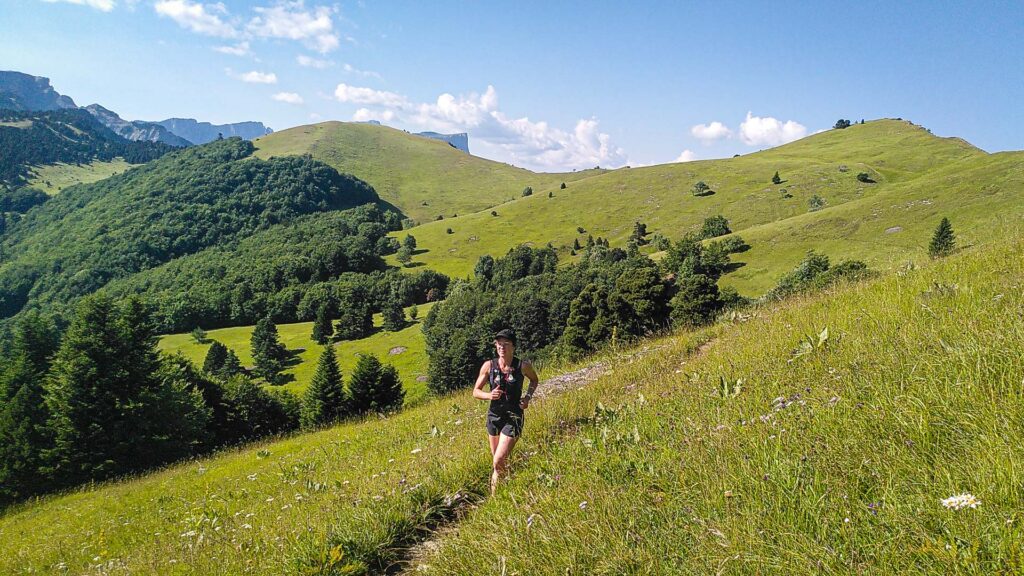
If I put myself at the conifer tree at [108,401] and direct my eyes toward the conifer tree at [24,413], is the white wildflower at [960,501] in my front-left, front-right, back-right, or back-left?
back-left

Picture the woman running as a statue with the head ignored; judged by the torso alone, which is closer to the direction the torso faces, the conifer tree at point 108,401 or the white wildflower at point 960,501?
the white wildflower

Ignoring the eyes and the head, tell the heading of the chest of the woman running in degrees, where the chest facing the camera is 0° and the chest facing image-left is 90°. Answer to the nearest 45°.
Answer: approximately 0°

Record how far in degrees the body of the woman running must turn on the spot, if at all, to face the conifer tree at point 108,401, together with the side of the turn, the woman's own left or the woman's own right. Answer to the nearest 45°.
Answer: approximately 135° to the woman's own right

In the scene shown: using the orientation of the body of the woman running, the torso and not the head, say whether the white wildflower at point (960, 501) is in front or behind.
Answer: in front

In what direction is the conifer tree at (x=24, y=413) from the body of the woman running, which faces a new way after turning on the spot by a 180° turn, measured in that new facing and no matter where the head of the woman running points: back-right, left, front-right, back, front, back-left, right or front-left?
front-left
